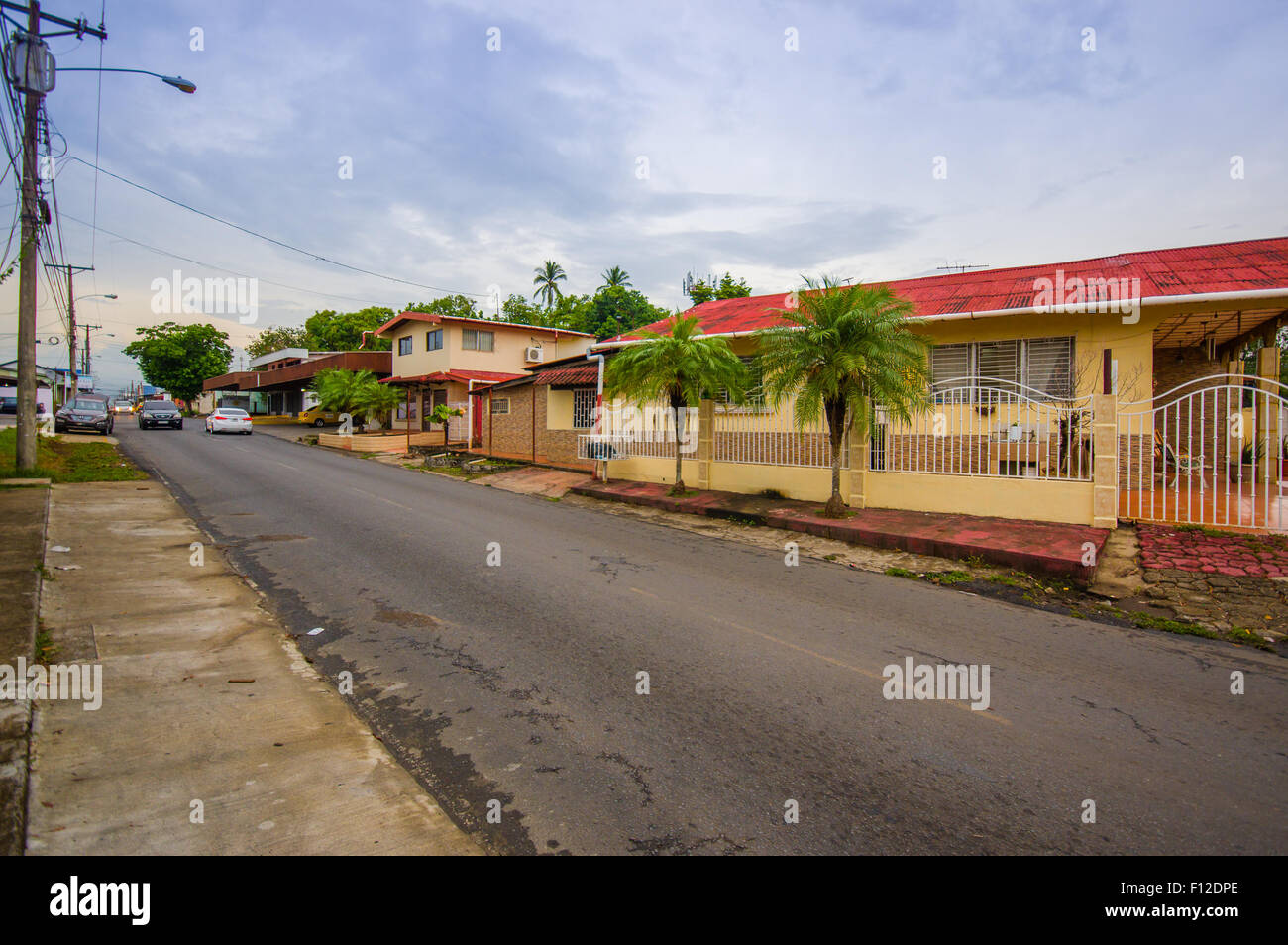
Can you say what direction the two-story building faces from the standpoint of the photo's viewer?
facing the viewer and to the left of the viewer

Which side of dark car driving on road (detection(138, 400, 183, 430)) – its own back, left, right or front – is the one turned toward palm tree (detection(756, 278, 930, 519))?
front

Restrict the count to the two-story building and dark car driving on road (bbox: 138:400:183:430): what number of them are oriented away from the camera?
0

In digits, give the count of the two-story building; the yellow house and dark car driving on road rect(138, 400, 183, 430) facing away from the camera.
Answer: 0

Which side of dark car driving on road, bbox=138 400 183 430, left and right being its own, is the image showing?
front

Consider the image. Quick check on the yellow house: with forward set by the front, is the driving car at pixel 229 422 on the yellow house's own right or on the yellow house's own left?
on the yellow house's own right

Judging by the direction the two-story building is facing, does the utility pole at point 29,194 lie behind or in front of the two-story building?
in front

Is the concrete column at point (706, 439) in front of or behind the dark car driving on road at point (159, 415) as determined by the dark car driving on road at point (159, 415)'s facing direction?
in front

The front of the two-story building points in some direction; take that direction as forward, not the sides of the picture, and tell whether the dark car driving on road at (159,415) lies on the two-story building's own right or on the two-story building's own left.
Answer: on the two-story building's own right
